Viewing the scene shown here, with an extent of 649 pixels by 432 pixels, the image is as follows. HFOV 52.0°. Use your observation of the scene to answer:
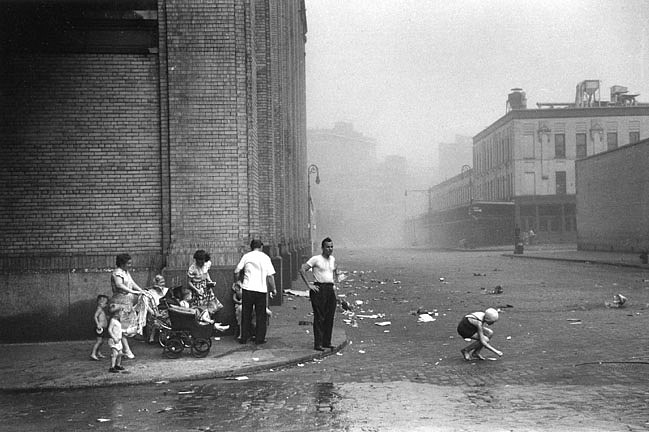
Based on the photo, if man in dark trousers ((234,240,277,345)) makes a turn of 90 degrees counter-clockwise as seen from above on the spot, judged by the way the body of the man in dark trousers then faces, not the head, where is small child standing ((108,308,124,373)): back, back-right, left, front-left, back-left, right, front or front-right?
front-left

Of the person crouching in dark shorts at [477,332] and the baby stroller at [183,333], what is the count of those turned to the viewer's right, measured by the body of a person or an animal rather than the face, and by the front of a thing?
2

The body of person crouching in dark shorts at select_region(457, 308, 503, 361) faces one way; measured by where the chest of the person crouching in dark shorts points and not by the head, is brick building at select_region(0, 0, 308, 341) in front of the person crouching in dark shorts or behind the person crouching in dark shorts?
behind

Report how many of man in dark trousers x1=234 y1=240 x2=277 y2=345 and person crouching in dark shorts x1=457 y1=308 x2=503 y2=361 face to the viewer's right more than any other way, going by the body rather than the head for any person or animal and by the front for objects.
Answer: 1

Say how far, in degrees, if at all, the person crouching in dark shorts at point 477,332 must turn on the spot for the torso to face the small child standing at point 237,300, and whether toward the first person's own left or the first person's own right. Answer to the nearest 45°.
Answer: approximately 180°

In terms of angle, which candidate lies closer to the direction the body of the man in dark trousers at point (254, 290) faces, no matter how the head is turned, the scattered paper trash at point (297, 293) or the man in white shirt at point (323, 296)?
the scattered paper trash

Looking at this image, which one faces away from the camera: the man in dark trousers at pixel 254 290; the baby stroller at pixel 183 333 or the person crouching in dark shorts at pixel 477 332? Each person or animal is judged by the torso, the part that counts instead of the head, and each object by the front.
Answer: the man in dark trousers

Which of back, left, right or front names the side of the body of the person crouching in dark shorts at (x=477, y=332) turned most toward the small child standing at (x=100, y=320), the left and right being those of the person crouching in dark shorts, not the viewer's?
back

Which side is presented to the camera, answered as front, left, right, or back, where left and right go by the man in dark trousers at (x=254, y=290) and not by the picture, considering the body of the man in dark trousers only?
back

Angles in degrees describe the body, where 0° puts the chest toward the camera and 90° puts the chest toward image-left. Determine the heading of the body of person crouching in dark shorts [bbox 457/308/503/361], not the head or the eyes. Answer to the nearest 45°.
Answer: approximately 270°

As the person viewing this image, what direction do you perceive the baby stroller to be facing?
facing to the right of the viewer
